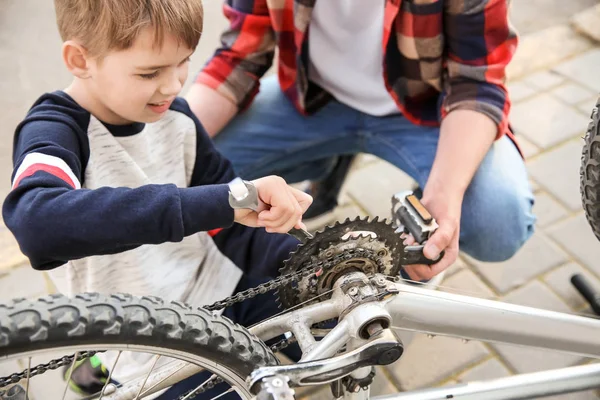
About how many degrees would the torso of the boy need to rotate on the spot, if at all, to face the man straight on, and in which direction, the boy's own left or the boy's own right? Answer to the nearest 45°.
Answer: approximately 90° to the boy's own left

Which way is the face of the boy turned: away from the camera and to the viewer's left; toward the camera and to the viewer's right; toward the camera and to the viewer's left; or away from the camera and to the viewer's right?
toward the camera and to the viewer's right

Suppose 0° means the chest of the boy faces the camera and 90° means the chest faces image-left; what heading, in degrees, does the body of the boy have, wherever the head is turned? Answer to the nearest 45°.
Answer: approximately 315°
